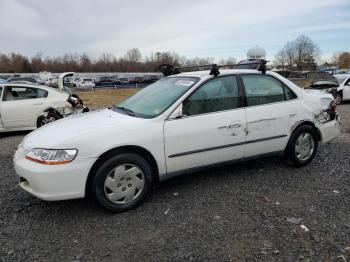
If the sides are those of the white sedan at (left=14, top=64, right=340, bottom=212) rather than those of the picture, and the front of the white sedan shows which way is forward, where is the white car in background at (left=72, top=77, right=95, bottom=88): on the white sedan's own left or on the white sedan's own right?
on the white sedan's own right

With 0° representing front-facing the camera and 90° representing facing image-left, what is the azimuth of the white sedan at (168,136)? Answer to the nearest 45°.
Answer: approximately 45°

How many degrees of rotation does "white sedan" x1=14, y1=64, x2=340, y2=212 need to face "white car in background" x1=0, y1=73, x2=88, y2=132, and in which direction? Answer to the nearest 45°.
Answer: approximately 90° to its right

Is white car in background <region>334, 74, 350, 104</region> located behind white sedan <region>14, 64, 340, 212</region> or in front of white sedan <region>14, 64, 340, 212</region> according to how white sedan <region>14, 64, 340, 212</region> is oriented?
behind
